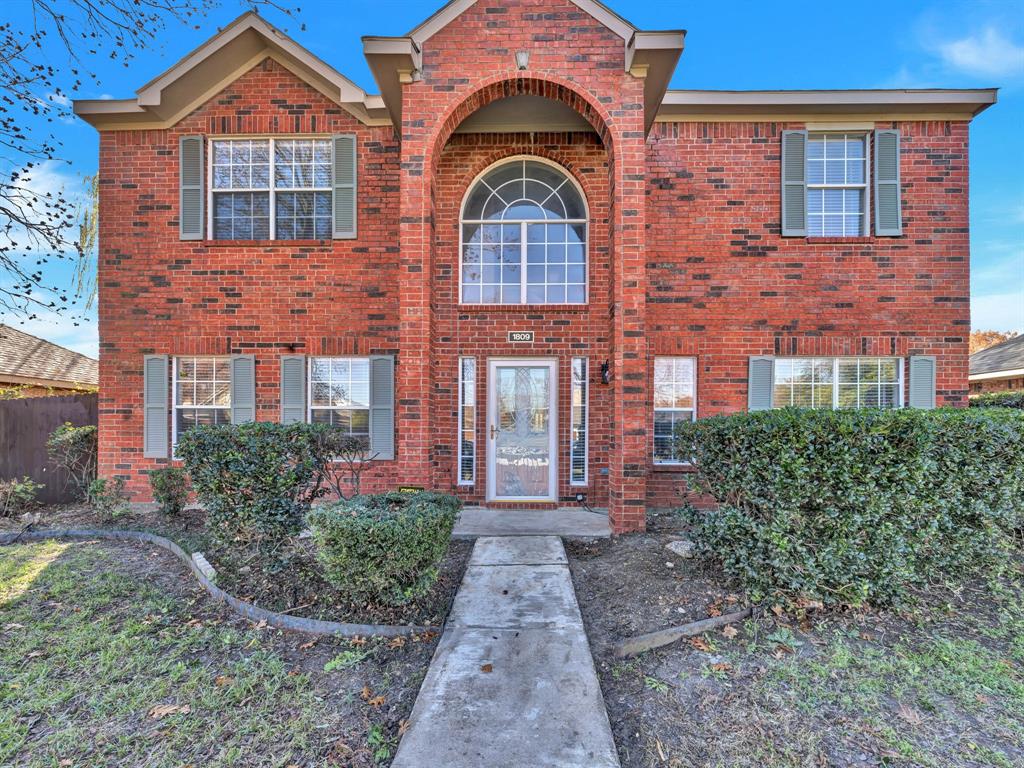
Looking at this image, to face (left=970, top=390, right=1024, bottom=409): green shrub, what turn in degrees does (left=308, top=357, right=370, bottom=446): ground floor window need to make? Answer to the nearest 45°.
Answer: approximately 90° to its left

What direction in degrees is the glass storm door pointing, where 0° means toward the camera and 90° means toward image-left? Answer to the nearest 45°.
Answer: approximately 0°

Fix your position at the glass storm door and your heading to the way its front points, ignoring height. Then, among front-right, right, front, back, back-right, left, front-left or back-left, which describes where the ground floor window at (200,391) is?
right

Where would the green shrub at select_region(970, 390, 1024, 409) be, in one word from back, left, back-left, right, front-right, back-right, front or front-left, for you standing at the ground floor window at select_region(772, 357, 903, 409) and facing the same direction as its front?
back-left

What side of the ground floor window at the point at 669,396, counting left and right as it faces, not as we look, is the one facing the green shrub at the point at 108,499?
right

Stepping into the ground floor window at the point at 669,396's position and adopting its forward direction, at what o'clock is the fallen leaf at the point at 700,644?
The fallen leaf is roughly at 12 o'clock from the ground floor window.

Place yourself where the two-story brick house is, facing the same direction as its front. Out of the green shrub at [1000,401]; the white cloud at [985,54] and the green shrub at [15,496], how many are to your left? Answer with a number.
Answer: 2
